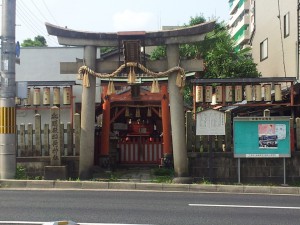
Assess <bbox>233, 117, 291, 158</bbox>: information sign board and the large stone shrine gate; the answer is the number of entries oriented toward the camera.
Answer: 2

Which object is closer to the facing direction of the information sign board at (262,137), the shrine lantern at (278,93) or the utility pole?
the utility pole

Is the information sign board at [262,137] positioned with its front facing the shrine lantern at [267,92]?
no

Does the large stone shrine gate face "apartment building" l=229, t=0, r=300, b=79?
no

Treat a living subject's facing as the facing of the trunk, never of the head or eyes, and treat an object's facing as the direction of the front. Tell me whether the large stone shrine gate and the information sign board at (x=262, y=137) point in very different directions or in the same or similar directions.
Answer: same or similar directions

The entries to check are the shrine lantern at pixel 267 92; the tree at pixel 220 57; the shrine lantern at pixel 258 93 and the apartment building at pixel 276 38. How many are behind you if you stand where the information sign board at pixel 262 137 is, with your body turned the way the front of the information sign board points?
4

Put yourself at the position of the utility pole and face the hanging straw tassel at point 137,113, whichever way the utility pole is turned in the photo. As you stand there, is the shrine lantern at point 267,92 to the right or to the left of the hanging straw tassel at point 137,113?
right

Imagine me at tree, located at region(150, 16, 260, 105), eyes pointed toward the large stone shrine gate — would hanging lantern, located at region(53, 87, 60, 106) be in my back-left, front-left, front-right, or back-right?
front-right

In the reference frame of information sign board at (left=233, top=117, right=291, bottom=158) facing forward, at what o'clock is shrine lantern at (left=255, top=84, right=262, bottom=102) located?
The shrine lantern is roughly at 6 o'clock from the information sign board.

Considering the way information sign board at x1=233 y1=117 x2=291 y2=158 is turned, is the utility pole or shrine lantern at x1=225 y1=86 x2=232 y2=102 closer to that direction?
the utility pole

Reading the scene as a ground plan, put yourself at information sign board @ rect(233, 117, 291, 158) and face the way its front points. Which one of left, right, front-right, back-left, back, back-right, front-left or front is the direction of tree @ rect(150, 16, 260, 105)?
back

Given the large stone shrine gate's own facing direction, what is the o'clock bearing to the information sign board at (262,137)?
The information sign board is roughly at 9 o'clock from the large stone shrine gate.

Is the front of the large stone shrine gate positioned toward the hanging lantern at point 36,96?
no

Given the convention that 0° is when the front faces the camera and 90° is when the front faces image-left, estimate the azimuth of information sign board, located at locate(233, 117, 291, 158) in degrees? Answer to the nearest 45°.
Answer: approximately 0°

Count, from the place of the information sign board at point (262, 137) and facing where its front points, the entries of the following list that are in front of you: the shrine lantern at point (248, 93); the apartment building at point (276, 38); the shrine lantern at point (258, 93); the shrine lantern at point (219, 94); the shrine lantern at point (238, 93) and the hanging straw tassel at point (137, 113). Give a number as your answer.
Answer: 0

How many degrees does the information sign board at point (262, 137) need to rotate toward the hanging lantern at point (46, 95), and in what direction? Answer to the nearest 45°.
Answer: approximately 90° to its right

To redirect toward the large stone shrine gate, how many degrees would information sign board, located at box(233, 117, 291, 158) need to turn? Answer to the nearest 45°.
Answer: approximately 90° to its right

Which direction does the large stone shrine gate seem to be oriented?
toward the camera
